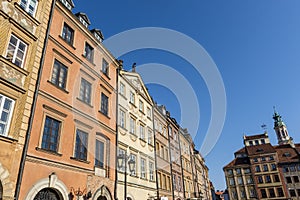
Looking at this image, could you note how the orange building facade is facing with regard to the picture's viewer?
facing the viewer and to the right of the viewer

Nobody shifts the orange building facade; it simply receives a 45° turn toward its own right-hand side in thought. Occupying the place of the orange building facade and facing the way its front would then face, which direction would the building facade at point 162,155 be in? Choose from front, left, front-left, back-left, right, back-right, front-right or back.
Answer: back-left
